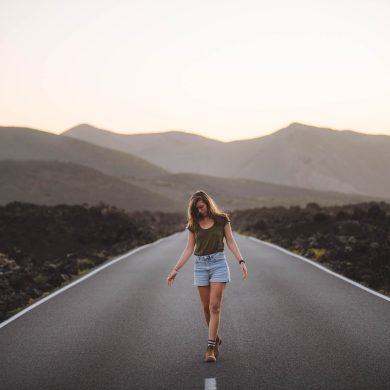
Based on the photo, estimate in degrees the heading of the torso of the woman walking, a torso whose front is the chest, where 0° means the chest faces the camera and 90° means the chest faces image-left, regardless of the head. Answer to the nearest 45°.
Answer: approximately 0°
